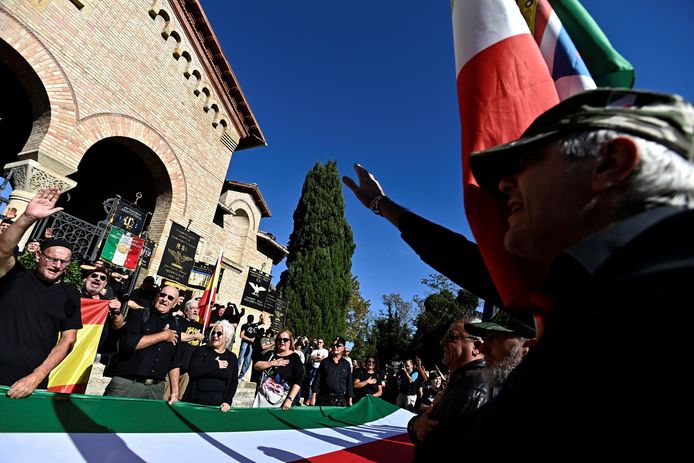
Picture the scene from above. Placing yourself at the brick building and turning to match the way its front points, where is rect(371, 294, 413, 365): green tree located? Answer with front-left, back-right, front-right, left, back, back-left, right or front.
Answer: left

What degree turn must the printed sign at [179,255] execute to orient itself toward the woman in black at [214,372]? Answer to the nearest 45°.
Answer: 0° — it already faces them

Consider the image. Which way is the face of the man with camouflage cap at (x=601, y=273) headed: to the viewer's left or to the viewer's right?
to the viewer's left

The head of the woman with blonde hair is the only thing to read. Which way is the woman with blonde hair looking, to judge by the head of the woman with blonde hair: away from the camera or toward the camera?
toward the camera

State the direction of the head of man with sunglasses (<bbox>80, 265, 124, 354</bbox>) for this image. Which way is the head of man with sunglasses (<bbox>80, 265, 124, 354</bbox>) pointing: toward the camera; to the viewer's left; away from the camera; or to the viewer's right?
toward the camera

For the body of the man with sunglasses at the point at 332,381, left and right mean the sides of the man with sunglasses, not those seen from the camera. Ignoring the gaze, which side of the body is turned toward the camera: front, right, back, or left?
front

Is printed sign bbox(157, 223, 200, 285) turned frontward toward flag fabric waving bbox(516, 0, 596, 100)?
yes

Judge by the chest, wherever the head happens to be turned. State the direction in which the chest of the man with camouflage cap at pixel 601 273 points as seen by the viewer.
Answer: to the viewer's left

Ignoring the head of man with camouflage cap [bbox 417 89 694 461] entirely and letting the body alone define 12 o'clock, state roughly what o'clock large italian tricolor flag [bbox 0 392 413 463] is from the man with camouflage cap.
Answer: The large italian tricolor flag is roughly at 1 o'clock from the man with camouflage cap.

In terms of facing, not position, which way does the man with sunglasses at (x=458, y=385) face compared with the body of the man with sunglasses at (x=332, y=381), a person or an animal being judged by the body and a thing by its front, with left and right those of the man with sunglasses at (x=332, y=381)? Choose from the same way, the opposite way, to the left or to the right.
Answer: to the right

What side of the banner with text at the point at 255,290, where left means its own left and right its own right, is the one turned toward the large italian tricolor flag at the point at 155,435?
front

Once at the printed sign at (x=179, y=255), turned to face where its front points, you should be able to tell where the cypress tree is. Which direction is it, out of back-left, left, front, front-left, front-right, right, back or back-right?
back-left

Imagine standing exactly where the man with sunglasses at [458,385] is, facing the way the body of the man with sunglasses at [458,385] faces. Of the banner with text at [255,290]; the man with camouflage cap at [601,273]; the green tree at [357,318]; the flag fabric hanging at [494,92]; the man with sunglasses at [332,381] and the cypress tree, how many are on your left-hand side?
2

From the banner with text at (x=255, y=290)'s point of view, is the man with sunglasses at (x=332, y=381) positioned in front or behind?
in front

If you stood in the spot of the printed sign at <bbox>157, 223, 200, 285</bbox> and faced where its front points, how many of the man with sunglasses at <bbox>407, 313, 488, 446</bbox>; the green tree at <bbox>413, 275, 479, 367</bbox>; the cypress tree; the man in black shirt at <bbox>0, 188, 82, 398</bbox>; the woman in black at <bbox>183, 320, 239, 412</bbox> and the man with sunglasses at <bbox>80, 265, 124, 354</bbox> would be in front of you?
4
